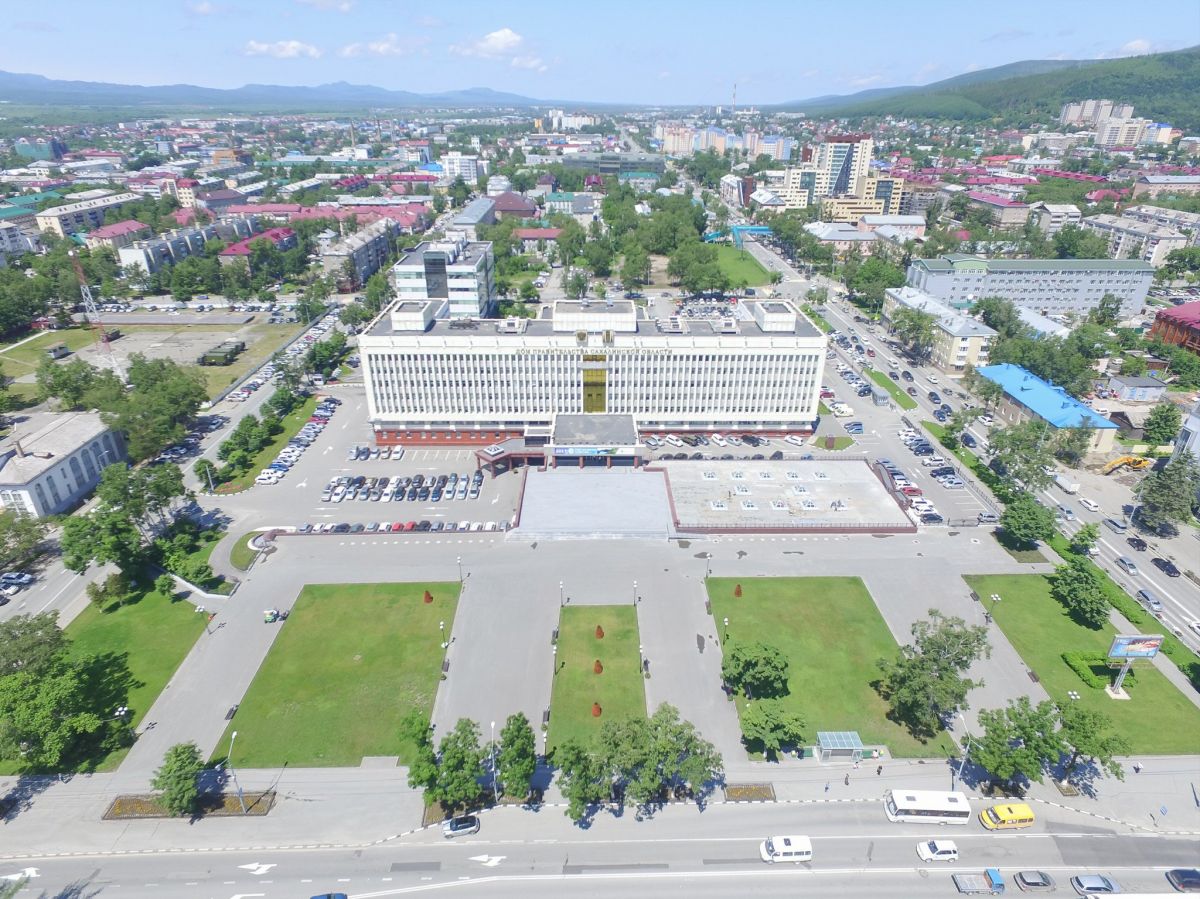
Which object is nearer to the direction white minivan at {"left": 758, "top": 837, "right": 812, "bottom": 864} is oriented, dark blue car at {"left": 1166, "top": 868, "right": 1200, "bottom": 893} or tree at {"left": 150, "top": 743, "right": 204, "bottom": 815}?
the tree

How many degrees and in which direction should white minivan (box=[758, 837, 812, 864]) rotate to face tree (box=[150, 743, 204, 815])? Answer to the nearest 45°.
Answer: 0° — it already faces it

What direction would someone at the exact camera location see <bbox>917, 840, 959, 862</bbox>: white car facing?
facing to the left of the viewer

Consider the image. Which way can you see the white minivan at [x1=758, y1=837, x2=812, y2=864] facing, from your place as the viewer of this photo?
facing to the left of the viewer

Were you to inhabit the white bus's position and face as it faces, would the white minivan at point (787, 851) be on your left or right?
on your left

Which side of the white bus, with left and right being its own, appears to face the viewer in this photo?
left

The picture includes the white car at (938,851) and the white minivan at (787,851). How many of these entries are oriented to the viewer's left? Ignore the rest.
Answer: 2
